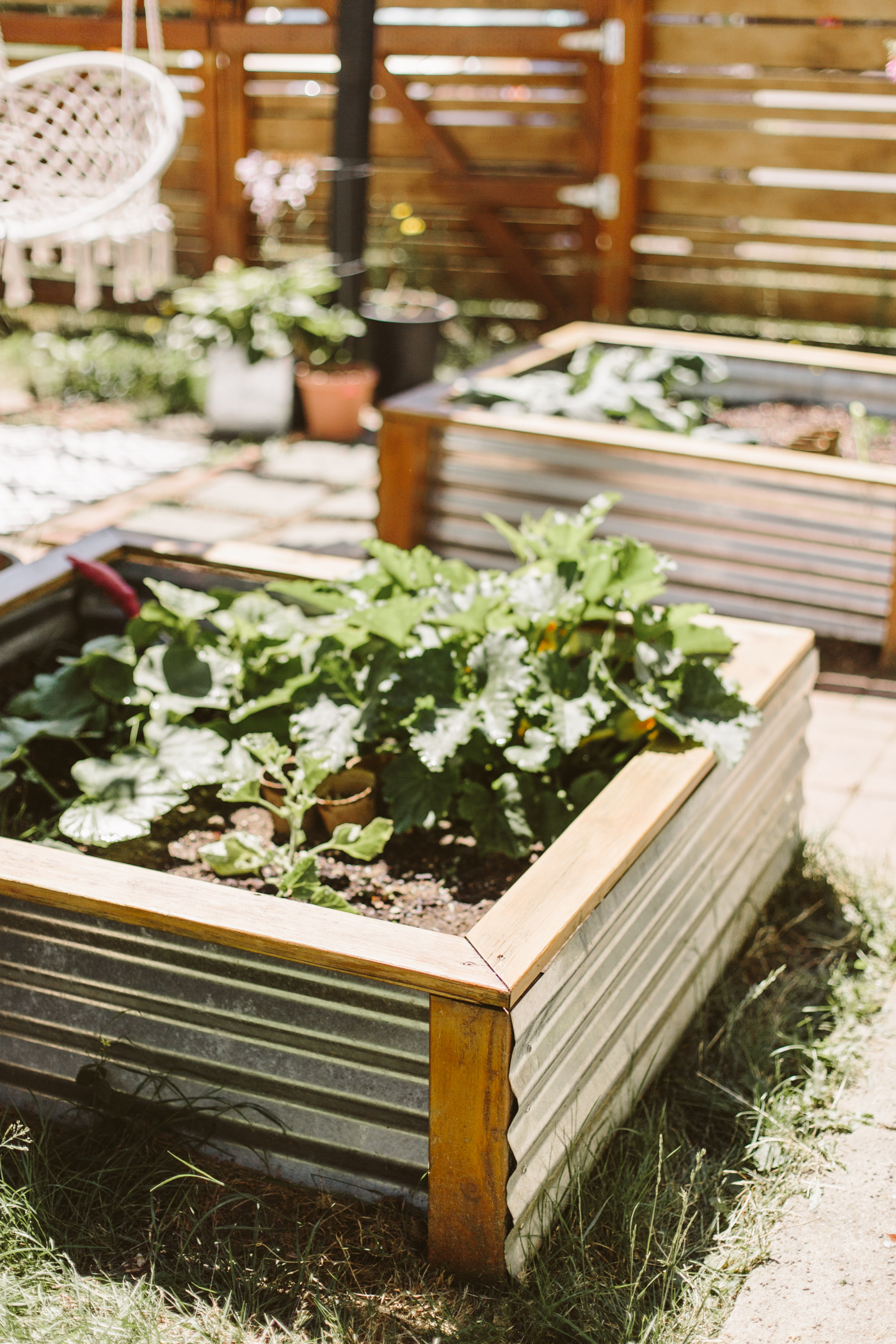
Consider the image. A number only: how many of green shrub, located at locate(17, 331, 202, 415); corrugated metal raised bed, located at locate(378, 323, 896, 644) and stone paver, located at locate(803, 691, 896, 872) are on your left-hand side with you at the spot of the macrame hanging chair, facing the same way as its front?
2

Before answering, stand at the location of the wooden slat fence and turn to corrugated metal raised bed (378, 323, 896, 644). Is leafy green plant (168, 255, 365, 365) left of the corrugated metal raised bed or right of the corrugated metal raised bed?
right

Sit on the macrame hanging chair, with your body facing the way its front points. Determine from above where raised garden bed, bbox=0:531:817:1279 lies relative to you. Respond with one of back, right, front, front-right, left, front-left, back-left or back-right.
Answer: front-left

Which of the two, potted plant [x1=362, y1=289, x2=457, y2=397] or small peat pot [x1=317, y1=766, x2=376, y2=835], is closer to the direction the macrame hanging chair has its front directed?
the small peat pot

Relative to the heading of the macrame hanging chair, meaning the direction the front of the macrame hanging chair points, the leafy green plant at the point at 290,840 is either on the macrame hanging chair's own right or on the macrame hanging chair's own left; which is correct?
on the macrame hanging chair's own left

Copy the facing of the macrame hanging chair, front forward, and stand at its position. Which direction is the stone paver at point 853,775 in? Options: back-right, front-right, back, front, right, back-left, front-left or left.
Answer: left

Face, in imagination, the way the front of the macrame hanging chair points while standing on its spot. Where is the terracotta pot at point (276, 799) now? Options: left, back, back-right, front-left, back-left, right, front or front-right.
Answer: front-left

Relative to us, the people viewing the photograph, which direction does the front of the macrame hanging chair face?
facing the viewer and to the left of the viewer

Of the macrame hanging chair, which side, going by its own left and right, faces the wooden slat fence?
back

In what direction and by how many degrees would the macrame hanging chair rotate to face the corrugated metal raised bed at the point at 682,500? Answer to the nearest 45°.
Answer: approximately 90° to its left
